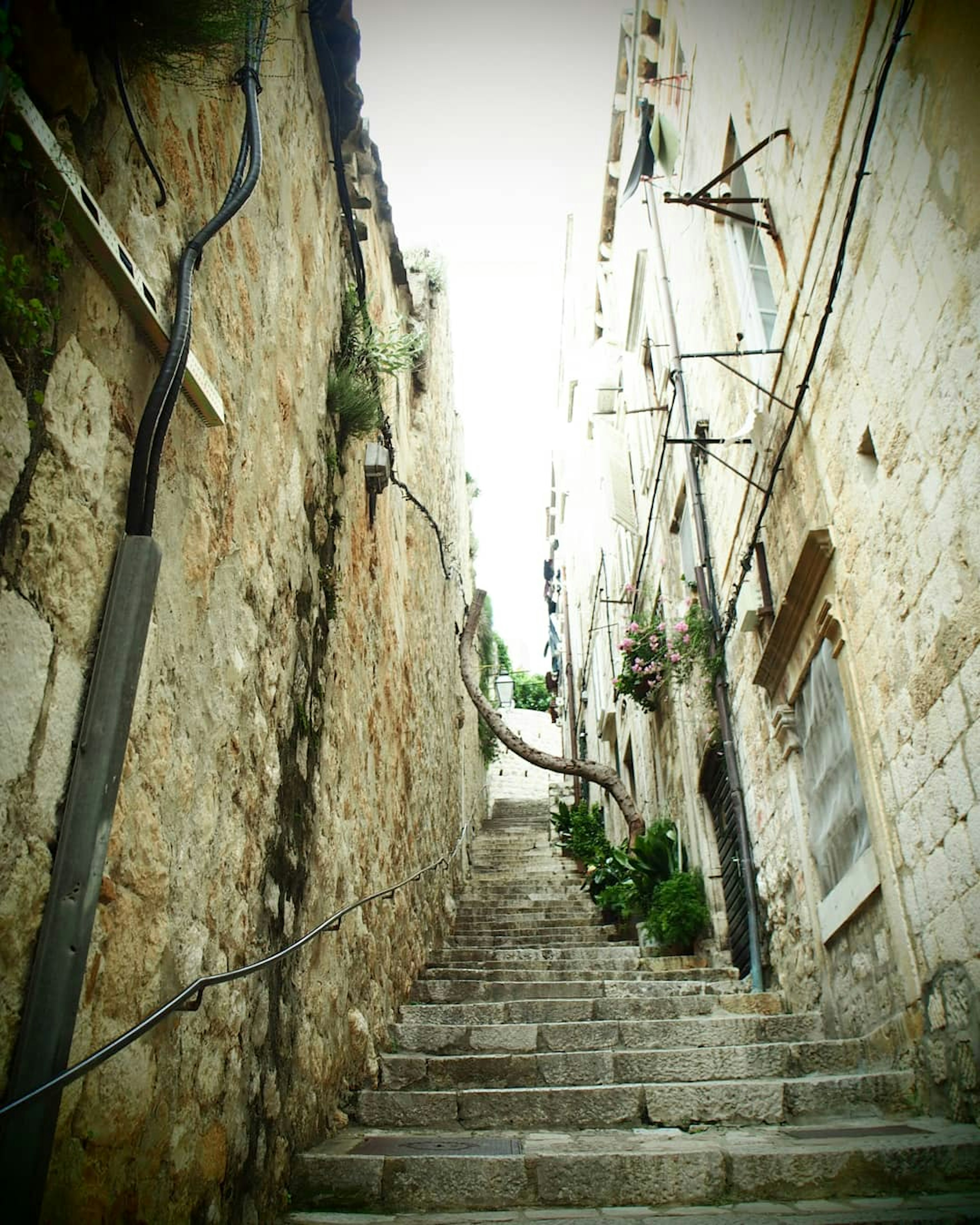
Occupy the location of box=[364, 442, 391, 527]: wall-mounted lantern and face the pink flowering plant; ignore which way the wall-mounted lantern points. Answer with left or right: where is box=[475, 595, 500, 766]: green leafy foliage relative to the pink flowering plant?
left

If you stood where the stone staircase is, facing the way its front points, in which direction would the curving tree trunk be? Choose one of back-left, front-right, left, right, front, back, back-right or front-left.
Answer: back

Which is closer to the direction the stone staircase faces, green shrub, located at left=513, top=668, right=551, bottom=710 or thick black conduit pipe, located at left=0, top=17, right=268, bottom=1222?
the thick black conduit pipe

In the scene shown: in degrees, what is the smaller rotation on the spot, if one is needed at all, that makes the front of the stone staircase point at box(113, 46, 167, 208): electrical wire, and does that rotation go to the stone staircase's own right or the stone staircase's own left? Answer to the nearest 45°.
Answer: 0° — it already faces it

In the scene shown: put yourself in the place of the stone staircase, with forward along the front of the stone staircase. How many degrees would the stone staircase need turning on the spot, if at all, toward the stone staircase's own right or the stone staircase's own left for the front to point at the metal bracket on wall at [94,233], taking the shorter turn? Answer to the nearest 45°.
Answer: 0° — it already faces it

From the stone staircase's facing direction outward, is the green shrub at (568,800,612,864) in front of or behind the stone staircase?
behind

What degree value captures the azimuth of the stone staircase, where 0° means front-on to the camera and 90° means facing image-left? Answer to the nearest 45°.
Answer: approximately 0°

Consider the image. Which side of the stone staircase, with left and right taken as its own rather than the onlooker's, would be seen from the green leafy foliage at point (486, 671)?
back

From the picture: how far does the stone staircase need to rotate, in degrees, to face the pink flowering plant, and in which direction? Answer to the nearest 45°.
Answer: approximately 180°

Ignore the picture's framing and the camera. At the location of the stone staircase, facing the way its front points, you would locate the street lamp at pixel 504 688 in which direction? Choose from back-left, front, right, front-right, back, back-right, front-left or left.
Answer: back
